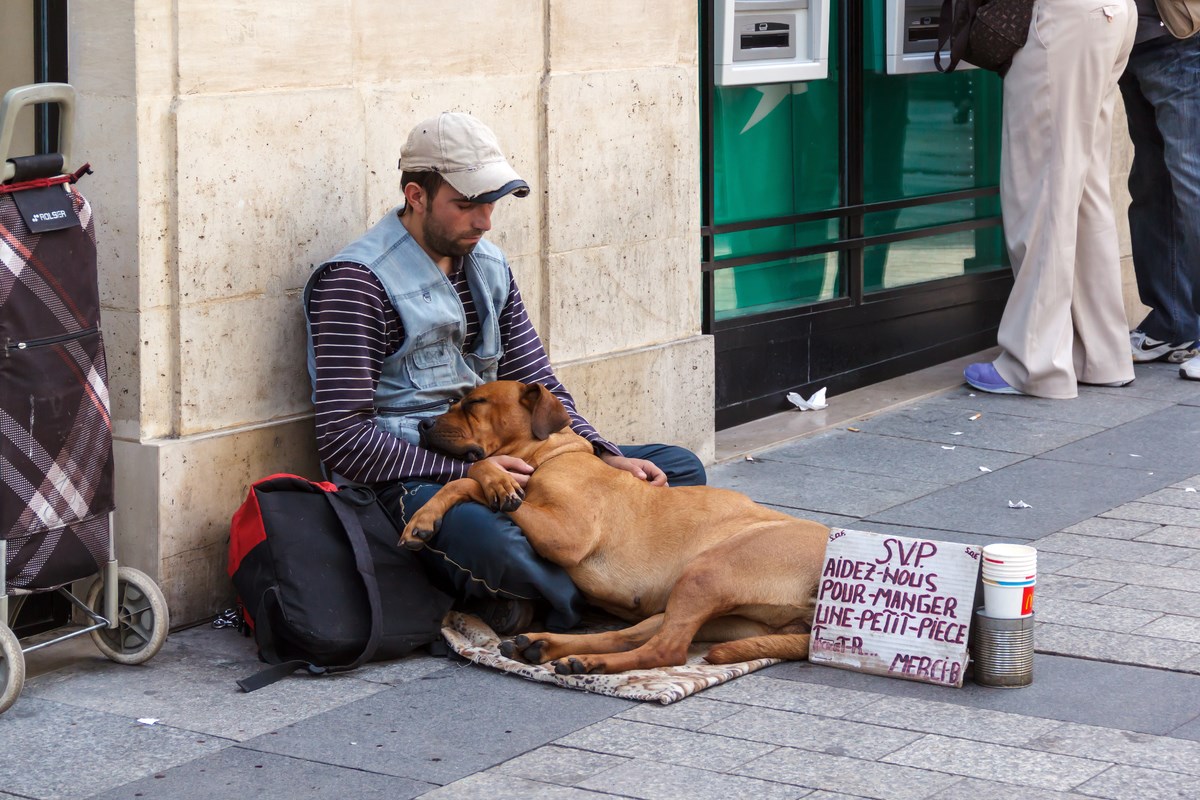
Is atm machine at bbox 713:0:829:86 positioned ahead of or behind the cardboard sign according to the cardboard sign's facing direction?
behind

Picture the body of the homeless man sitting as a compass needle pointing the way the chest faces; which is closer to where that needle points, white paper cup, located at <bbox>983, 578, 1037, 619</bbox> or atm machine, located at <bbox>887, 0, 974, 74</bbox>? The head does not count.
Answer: the white paper cup

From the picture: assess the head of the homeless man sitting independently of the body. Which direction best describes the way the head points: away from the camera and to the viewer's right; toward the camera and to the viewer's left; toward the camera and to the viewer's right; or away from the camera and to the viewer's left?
toward the camera and to the viewer's right

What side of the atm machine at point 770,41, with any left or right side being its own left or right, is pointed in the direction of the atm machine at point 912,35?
left

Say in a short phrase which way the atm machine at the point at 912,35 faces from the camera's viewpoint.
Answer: facing the viewer and to the right of the viewer

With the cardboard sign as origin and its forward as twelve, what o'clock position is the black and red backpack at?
The black and red backpack is roughly at 3 o'clock from the cardboard sign.

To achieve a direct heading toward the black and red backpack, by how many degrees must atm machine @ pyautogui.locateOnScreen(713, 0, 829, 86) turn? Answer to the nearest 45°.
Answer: approximately 45° to its right

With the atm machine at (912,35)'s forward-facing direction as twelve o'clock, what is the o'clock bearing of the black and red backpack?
The black and red backpack is roughly at 2 o'clock from the atm machine.

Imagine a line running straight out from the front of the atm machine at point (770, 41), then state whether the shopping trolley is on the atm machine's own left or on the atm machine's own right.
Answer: on the atm machine's own right

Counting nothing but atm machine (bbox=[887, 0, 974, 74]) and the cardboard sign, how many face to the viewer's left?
0

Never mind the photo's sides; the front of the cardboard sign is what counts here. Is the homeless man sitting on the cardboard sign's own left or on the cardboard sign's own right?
on the cardboard sign's own right

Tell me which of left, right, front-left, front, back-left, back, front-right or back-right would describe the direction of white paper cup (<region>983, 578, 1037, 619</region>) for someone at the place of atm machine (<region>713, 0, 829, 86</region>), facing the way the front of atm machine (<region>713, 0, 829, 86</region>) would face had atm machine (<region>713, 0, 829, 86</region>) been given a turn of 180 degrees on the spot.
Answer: back-left

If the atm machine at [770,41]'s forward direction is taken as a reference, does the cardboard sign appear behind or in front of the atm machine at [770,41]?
in front

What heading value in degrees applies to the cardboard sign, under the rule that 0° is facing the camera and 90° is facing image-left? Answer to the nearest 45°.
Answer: approximately 0°

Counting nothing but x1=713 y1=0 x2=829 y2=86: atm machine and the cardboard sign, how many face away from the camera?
0

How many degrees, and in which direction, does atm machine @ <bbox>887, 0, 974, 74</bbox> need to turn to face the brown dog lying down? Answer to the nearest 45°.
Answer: approximately 45° to its right
